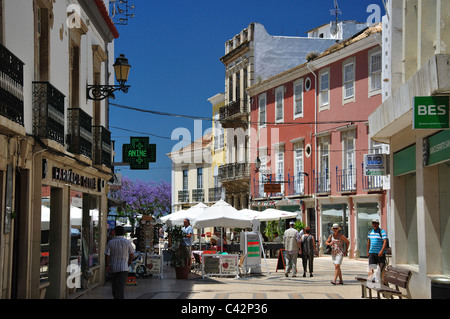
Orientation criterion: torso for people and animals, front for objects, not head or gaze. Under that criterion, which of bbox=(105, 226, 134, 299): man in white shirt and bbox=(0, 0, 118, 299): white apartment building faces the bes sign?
the white apartment building

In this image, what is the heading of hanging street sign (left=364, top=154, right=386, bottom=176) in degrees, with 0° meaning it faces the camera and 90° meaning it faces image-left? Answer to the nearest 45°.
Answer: approximately 0°

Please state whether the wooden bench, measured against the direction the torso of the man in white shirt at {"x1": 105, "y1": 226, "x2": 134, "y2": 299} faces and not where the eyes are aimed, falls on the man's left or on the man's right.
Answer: on the man's right

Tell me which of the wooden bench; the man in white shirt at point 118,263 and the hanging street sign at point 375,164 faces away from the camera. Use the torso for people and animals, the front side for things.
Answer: the man in white shirt

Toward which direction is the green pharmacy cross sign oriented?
toward the camera

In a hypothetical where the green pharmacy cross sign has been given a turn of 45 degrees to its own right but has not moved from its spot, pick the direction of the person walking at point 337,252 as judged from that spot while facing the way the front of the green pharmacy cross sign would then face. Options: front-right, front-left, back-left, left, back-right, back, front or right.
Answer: left

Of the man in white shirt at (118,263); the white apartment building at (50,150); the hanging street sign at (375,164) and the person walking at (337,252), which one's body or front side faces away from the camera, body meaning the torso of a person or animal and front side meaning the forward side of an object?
the man in white shirt

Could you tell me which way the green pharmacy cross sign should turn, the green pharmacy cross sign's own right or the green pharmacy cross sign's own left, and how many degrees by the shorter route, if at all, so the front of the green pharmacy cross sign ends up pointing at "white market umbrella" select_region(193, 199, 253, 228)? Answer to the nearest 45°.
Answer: approximately 90° to the green pharmacy cross sign's own left

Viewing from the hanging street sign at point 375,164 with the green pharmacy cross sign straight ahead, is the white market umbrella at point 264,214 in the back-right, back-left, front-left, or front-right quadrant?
front-right

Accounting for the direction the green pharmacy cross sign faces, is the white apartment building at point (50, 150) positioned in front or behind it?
in front

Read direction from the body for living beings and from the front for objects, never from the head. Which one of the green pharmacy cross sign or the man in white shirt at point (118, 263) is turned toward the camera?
the green pharmacy cross sign

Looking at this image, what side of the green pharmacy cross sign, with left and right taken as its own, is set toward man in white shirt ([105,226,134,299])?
front

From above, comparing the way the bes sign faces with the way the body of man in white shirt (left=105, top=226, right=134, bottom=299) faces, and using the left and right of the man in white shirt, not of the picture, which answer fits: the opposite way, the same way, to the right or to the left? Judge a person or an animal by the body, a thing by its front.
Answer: the opposite way

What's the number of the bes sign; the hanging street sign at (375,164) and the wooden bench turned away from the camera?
0

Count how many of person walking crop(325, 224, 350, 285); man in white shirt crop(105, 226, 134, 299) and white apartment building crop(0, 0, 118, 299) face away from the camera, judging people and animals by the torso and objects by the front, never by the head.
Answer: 1

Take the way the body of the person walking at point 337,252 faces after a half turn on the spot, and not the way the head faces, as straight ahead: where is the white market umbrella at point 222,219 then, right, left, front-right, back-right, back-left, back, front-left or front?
front-left

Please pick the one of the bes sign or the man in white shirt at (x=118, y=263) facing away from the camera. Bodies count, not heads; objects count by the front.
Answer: the man in white shirt
